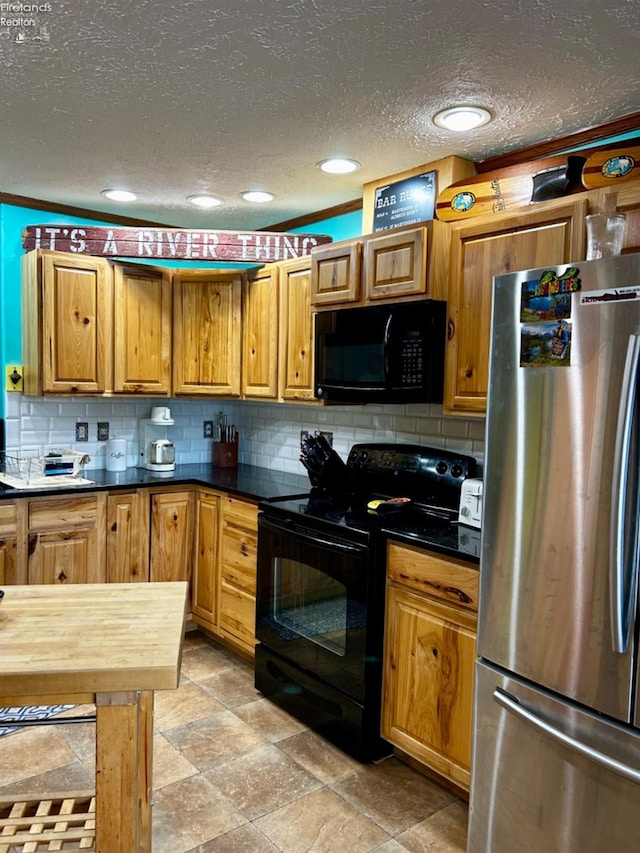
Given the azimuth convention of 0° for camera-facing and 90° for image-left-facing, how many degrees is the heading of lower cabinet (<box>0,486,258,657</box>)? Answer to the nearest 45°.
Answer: approximately 0°

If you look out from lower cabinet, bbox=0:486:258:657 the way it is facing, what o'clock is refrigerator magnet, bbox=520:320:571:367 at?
The refrigerator magnet is roughly at 11 o'clock from the lower cabinet.

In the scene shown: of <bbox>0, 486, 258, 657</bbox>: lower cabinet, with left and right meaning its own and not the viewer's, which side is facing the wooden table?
front

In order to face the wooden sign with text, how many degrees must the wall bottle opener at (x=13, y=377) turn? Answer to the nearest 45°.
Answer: approximately 45° to its left

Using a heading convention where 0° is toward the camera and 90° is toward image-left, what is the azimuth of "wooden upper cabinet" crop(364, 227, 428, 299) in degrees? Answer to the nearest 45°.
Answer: approximately 45°

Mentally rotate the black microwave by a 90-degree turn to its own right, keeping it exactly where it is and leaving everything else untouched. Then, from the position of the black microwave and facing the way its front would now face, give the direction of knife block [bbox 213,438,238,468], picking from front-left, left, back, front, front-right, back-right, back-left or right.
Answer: front
